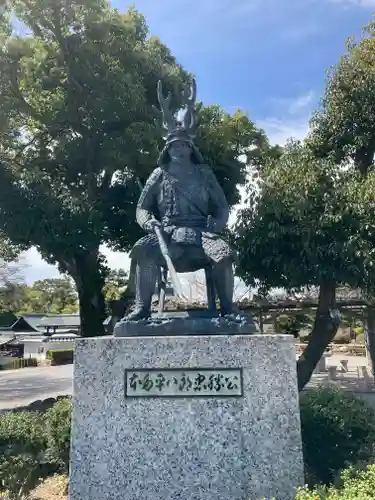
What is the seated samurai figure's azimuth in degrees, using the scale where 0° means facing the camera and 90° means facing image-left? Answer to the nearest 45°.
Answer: approximately 0°

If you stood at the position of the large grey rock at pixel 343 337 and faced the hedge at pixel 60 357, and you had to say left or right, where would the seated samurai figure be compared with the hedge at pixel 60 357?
left

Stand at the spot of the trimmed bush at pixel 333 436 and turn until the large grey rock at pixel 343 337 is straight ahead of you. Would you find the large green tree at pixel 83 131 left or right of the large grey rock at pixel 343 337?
left

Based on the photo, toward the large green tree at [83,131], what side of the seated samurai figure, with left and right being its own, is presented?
back

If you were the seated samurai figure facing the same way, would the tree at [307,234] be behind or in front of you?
behind

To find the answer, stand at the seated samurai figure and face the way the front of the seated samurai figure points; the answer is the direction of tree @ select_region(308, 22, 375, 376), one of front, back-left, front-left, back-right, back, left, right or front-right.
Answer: back-left

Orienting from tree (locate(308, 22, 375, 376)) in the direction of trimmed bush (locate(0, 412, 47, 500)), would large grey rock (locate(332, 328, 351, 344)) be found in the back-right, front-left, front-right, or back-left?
back-right
